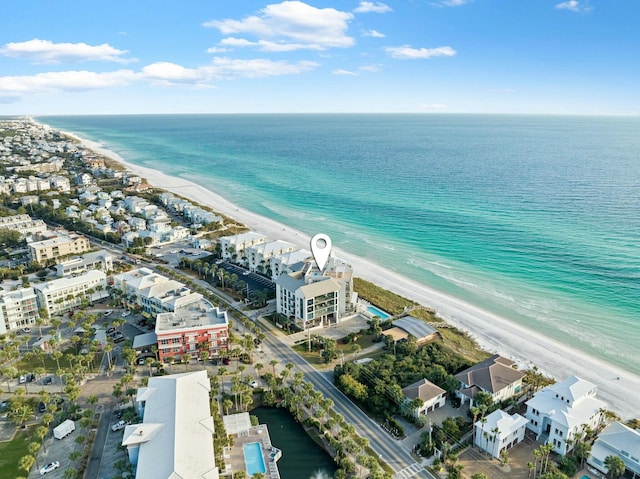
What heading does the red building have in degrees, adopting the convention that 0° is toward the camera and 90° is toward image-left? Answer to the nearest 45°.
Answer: approximately 0°

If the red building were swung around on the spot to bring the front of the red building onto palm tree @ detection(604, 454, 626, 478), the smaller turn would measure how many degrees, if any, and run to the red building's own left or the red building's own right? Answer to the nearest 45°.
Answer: approximately 45° to the red building's own left

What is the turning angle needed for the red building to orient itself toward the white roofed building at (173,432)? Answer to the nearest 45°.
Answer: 0° — it already faces it
